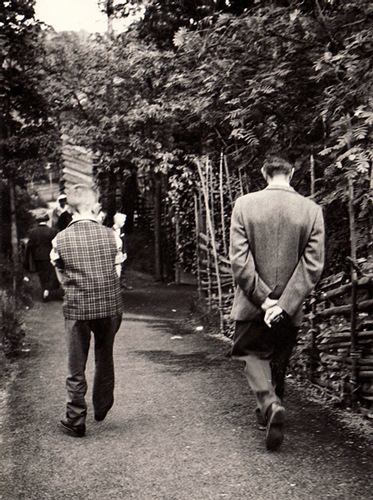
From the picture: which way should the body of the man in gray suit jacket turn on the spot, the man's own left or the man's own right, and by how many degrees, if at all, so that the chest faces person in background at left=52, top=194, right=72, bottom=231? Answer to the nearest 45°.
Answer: approximately 45° to the man's own left

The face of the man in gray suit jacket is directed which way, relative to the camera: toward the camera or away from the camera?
away from the camera

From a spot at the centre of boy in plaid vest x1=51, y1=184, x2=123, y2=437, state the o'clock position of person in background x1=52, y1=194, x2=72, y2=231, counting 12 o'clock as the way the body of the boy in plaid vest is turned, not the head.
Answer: The person in background is roughly at 12 o'clock from the boy in plaid vest.

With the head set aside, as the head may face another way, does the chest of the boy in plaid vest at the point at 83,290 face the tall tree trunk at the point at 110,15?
yes

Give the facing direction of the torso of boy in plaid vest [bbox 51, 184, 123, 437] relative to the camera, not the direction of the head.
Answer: away from the camera

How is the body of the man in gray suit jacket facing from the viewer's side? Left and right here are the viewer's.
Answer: facing away from the viewer
